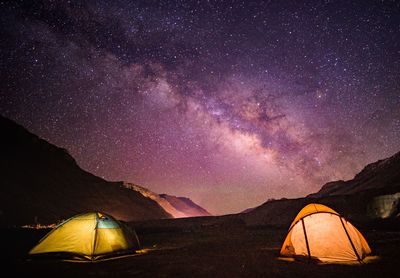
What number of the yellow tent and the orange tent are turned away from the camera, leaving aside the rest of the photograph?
0

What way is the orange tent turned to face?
toward the camera

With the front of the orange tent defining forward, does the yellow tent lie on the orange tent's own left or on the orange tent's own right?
on the orange tent's own right

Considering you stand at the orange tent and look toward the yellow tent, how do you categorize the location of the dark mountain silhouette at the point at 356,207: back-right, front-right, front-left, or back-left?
back-right

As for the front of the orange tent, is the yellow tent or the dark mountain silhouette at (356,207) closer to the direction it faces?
the yellow tent

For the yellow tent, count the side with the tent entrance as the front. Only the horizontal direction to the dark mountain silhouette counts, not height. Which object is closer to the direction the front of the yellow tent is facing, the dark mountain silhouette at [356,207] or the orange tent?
the orange tent

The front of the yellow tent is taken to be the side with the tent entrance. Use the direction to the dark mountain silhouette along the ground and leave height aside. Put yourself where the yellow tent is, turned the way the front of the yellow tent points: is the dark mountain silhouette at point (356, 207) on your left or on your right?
on your left

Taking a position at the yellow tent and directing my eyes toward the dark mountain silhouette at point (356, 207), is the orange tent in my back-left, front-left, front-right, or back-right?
front-right

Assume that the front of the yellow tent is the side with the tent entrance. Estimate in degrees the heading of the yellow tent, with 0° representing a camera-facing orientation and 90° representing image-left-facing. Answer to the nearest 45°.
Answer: approximately 315°

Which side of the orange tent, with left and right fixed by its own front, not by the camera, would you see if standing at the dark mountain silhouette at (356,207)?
back
